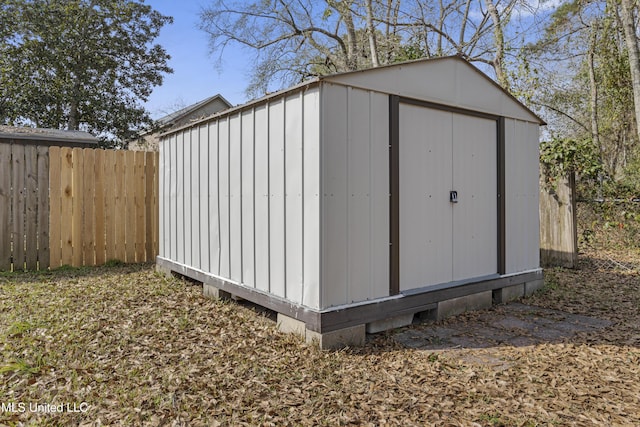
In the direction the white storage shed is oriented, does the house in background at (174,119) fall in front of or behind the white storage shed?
behind

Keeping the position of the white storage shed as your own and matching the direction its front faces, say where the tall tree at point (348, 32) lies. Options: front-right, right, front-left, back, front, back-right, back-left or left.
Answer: back-left

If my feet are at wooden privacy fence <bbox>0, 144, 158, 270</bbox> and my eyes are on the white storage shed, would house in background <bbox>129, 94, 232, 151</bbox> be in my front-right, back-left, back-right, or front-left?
back-left

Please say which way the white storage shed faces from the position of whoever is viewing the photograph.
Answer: facing the viewer and to the right of the viewer

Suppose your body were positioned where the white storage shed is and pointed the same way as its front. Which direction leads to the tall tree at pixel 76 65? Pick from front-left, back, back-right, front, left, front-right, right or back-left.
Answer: back

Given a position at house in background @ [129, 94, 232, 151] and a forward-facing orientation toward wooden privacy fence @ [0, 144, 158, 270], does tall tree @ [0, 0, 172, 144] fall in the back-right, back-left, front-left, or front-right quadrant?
front-right

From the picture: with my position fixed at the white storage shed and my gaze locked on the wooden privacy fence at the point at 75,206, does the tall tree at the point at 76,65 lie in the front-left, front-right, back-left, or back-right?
front-right

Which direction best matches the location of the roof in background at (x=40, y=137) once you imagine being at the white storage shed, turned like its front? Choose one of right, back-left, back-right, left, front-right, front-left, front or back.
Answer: back
